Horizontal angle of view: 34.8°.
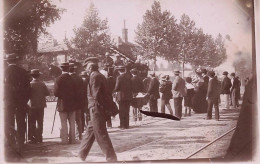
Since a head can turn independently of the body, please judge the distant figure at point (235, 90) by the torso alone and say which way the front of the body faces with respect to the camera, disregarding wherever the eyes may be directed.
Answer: to the viewer's left

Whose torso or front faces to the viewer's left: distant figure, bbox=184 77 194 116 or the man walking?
the man walking

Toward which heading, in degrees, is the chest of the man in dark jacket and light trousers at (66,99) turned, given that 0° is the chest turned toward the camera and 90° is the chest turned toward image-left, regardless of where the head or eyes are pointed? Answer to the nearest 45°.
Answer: approximately 180°

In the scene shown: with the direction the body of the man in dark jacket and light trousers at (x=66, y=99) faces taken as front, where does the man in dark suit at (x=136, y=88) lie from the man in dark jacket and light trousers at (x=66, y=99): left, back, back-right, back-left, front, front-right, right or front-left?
right

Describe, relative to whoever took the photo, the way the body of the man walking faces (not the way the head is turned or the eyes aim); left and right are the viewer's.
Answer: facing to the left of the viewer

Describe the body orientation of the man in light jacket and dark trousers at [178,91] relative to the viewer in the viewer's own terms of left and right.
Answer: facing away from the viewer and to the left of the viewer

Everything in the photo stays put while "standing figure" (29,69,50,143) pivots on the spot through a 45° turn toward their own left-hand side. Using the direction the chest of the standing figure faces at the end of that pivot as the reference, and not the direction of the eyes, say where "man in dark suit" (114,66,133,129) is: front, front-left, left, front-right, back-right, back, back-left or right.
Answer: back-right

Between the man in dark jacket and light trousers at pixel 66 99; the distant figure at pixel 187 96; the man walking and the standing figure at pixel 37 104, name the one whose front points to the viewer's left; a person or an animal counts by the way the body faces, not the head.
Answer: the man walking
